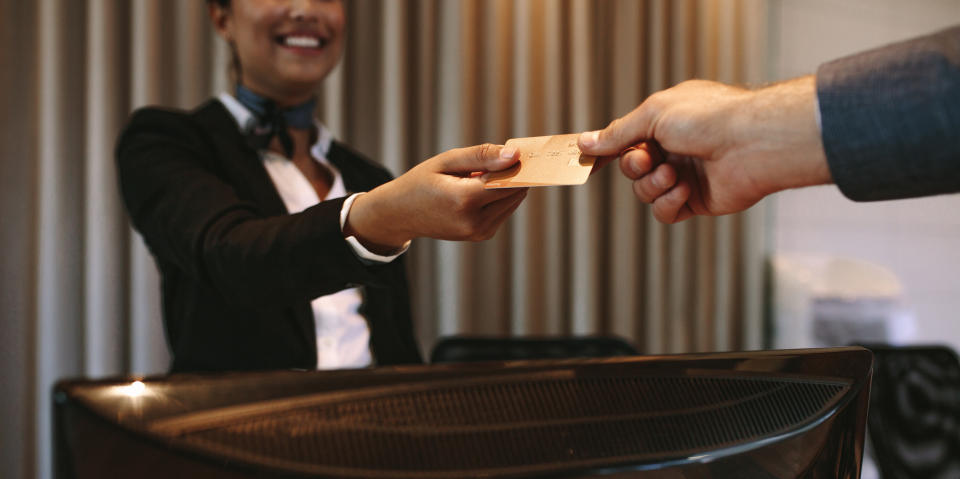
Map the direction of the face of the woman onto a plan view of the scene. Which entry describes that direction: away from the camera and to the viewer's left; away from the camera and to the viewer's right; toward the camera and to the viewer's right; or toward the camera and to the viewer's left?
toward the camera and to the viewer's right

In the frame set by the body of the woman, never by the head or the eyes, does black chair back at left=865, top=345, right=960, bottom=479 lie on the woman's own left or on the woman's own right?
on the woman's own left

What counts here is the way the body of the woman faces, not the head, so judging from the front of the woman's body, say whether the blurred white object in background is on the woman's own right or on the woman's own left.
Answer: on the woman's own left

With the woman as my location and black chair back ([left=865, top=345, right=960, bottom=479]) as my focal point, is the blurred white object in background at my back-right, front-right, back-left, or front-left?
front-left

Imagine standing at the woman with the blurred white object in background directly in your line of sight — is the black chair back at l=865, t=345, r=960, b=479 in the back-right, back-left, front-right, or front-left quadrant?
front-right
